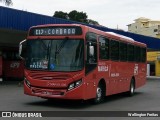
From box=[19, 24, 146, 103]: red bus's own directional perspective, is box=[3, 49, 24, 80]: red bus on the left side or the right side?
on its right

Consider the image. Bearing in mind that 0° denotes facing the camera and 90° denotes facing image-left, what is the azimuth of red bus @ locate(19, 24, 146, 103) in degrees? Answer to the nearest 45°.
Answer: approximately 45°
